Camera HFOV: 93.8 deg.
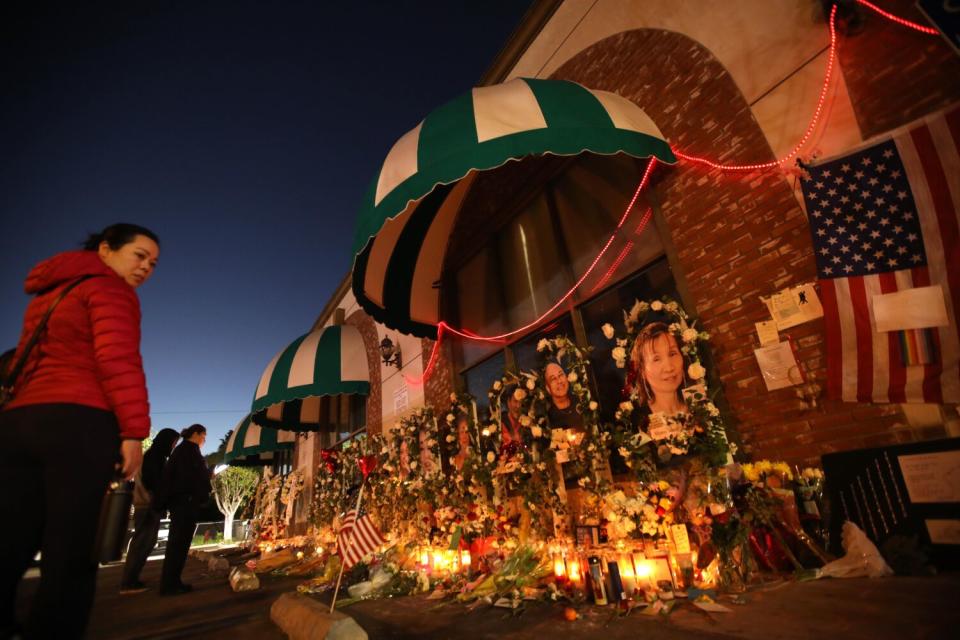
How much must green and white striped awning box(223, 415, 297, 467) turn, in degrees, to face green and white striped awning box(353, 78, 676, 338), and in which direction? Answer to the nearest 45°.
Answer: approximately 45° to its left

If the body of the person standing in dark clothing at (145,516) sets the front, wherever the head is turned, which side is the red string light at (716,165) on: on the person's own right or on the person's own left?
on the person's own right

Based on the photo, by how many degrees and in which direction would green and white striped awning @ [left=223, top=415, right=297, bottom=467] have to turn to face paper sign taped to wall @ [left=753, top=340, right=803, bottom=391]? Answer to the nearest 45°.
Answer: approximately 45° to its left

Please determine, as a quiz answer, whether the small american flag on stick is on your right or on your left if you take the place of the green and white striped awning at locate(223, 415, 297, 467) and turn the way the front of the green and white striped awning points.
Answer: on your left

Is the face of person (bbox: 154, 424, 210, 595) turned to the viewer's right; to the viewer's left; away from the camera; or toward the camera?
to the viewer's right

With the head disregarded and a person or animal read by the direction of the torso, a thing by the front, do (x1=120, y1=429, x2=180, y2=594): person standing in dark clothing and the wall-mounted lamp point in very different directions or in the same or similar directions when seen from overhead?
very different directions

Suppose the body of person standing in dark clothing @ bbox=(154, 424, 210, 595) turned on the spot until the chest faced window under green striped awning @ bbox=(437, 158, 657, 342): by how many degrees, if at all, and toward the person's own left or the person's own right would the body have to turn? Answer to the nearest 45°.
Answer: approximately 45° to the person's own right
